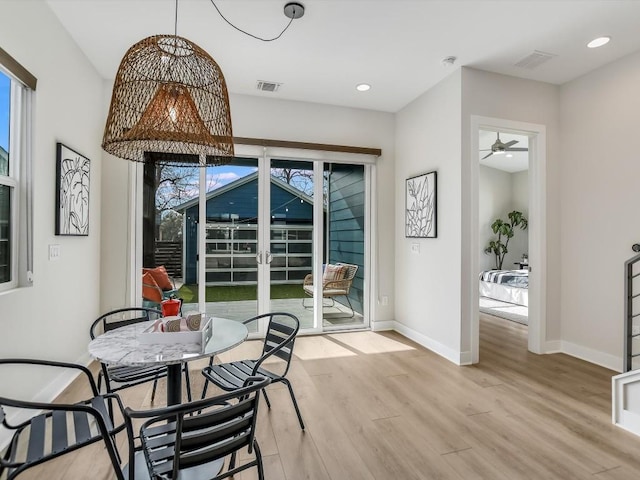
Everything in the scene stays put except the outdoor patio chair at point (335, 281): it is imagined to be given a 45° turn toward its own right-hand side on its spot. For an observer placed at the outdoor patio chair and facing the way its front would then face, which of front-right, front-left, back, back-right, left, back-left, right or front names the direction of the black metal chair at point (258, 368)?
left

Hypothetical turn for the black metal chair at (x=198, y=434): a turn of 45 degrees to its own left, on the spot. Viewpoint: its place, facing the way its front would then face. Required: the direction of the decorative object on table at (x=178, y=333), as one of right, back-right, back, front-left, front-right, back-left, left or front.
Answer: right

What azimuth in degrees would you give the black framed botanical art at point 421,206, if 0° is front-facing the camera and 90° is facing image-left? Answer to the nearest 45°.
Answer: approximately 45°

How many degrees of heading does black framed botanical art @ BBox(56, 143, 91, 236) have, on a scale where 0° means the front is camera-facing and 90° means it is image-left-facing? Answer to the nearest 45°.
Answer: approximately 315°

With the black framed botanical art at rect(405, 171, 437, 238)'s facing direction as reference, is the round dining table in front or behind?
in front

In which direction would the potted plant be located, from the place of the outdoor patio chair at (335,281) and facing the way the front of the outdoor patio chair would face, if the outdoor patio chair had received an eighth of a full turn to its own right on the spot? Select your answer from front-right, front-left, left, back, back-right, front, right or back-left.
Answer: back-right

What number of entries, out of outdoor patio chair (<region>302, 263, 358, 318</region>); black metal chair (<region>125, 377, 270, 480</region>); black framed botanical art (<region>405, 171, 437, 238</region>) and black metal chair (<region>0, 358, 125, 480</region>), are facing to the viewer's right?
1

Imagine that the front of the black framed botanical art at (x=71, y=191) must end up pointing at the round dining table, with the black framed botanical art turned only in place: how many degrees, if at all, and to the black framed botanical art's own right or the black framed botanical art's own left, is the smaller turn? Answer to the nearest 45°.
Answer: approximately 45° to the black framed botanical art's own right

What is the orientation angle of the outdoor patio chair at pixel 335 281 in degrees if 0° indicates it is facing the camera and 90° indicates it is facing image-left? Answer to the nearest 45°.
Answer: approximately 45°

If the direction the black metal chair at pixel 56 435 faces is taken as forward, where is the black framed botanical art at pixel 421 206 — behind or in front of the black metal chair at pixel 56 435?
in front

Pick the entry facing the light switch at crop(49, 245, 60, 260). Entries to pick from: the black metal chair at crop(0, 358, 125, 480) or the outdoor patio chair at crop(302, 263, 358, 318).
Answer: the outdoor patio chair

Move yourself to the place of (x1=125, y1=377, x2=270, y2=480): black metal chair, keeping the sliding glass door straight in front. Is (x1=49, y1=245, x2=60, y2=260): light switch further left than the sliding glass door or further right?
left

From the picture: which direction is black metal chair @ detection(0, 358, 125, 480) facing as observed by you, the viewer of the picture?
facing to the right of the viewer

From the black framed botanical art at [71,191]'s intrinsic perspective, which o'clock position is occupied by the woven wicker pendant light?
The woven wicker pendant light is roughly at 1 o'clock from the black framed botanical art.

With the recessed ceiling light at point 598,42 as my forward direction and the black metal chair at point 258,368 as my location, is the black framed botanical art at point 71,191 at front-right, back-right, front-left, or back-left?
back-left

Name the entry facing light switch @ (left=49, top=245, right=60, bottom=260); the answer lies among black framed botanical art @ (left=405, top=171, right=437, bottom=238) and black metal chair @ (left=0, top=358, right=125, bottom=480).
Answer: the black framed botanical art
